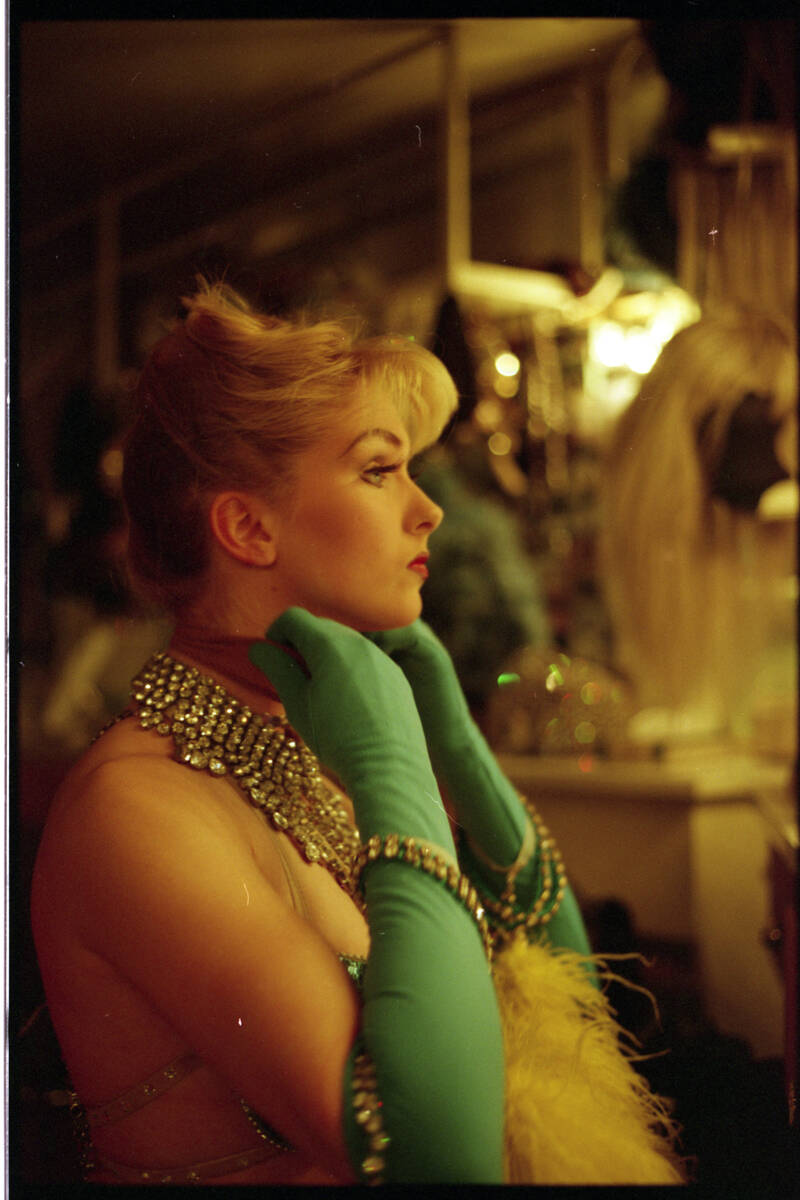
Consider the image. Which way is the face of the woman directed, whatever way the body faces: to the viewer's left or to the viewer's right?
to the viewer's right

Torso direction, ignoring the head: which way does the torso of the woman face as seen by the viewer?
to the viewer's right
